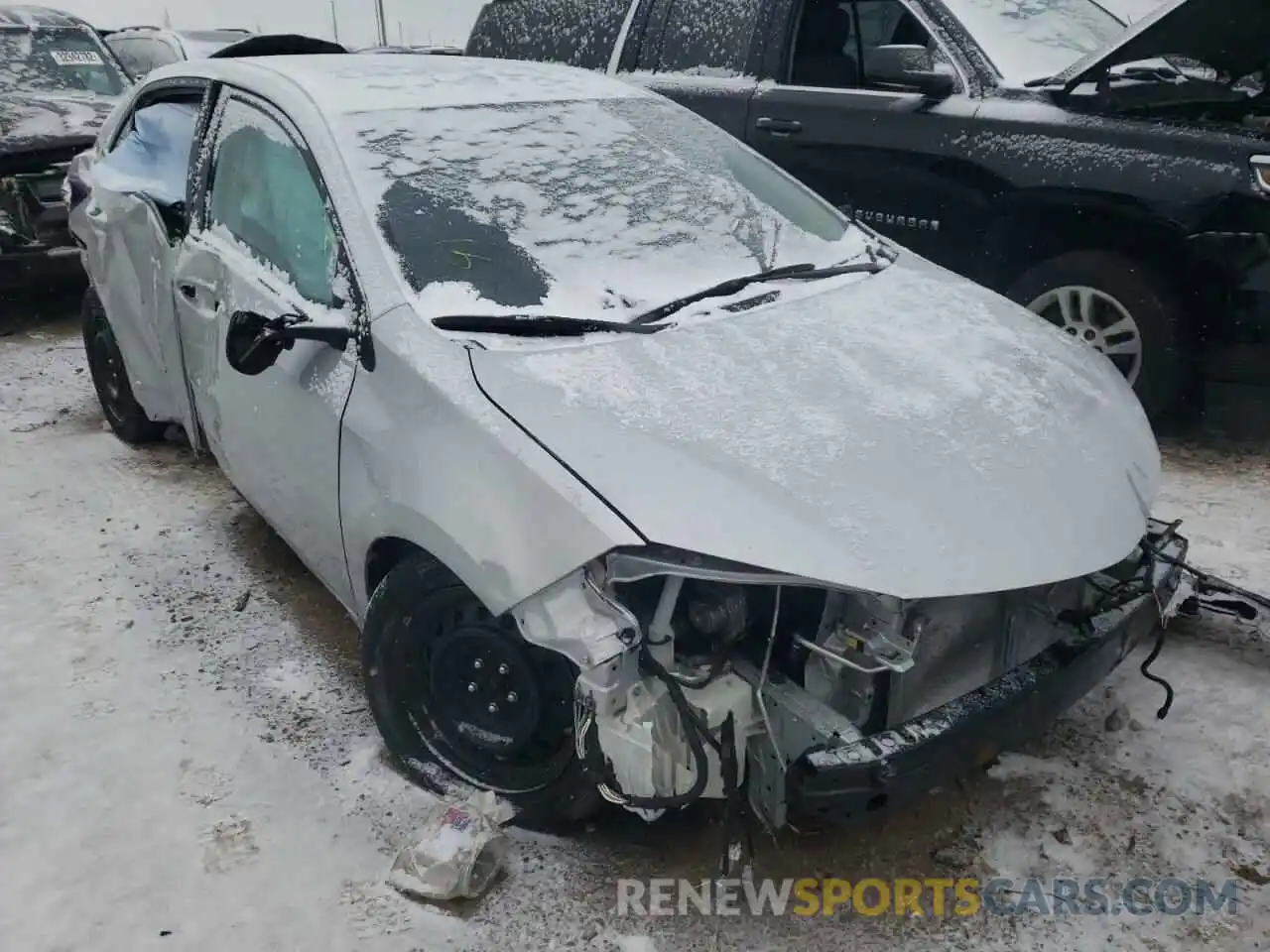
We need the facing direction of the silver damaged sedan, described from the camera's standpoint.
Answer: facing the viewer and to the right of the viewer

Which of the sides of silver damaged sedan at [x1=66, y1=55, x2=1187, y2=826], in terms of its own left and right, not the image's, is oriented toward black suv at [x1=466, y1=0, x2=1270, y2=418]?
left
